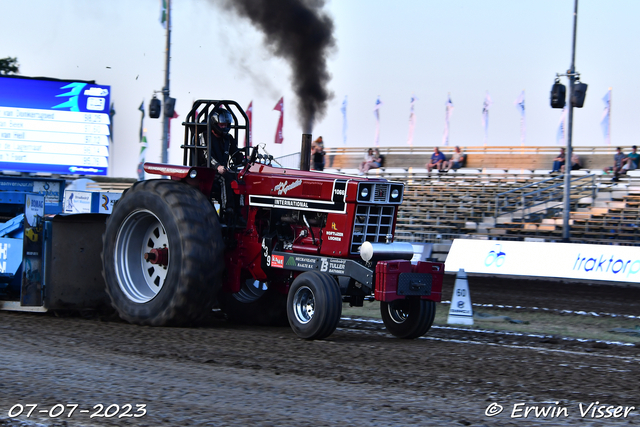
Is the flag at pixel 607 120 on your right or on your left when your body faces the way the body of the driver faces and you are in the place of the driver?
on your left

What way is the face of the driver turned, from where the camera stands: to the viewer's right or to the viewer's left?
to the viewer's right

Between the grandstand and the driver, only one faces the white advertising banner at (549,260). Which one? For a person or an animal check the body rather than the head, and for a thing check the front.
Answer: the grandstand

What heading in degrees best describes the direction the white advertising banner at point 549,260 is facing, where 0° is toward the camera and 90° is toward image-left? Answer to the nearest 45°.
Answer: approximately 0°

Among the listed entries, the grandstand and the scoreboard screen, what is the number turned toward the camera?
2

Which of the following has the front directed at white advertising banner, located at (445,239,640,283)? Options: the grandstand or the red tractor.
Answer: the grandstand

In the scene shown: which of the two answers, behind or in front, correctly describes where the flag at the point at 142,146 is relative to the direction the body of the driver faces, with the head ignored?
behind

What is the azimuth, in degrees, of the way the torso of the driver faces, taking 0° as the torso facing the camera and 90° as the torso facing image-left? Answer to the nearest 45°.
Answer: approximately 315°

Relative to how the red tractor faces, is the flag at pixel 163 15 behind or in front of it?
behind

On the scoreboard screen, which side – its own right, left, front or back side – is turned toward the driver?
front
